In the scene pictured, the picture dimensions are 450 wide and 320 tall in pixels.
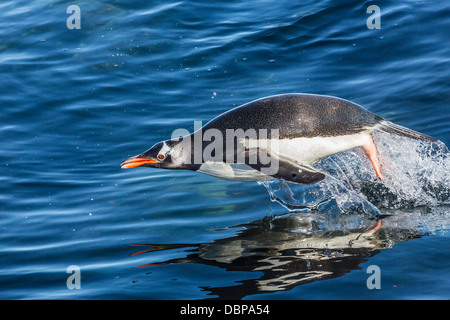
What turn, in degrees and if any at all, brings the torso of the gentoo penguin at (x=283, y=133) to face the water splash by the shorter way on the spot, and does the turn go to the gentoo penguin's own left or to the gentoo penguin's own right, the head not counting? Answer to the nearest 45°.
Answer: approximately 135° to the gentoo penguin's own right

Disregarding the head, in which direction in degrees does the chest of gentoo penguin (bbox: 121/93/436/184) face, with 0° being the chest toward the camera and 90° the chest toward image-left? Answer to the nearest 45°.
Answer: approximately 90°
